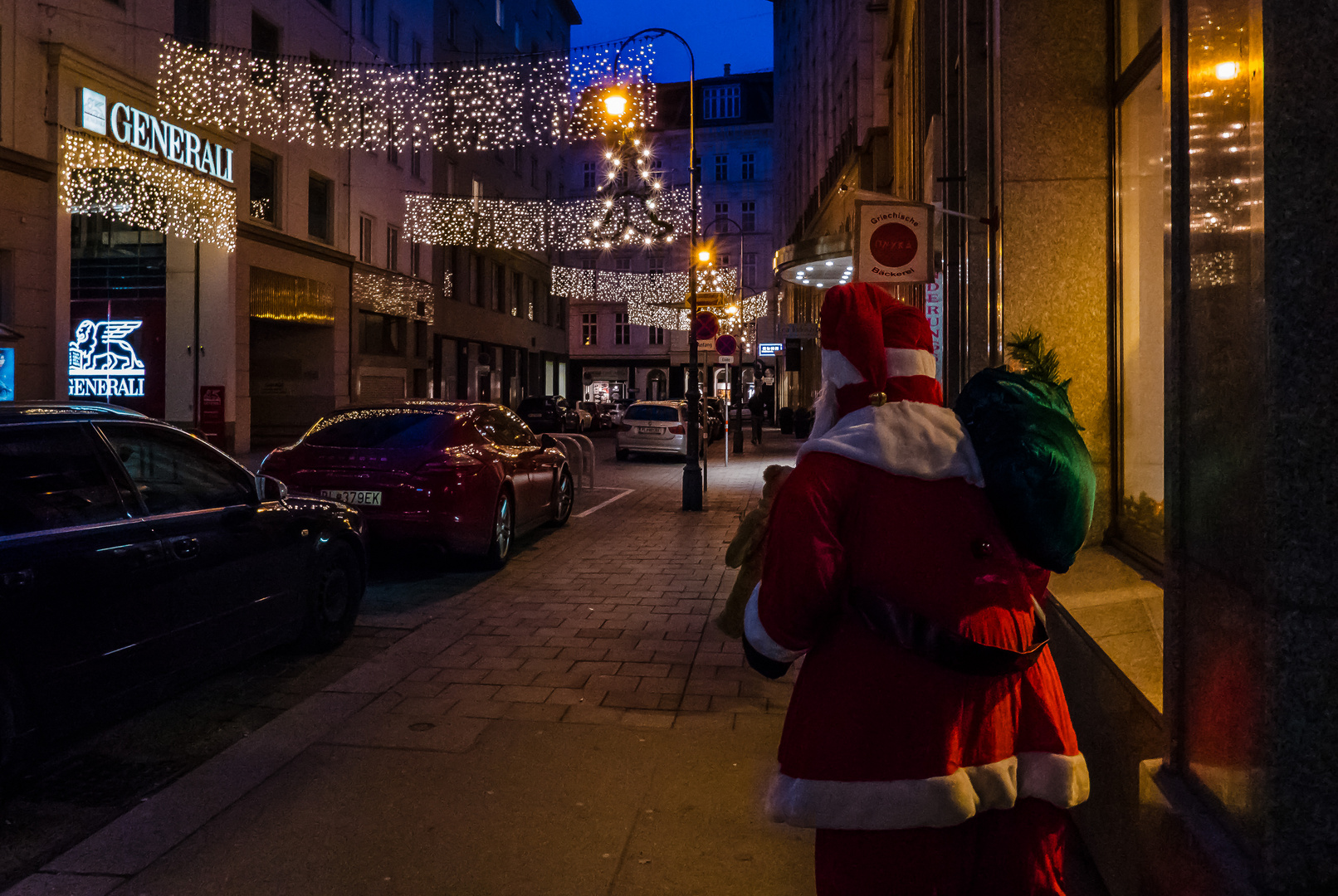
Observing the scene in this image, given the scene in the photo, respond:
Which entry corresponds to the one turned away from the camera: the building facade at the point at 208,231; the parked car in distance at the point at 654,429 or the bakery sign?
the parked car in distance

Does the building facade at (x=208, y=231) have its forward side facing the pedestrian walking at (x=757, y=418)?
no

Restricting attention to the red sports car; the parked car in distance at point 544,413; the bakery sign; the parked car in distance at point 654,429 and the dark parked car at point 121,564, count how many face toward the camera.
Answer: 1

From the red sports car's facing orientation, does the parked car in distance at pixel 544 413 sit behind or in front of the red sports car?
in front

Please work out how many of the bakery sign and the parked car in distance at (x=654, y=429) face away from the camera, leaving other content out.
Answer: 1

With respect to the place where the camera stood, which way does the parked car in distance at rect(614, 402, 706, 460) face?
facing away from the viewer

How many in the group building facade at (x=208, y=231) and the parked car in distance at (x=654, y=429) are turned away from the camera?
1

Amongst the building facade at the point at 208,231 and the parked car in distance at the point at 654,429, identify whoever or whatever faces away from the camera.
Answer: the parked car in distance

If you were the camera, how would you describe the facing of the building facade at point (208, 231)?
facing the viewer and to the right of the viewer

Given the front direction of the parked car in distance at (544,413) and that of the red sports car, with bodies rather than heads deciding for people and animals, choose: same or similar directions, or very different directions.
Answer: same or similar directions

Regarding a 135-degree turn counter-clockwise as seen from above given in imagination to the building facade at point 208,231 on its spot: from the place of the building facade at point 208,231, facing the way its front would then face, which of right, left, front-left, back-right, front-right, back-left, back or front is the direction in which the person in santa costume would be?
back

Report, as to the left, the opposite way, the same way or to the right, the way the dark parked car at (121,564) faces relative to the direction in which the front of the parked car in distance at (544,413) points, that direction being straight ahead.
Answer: the same way

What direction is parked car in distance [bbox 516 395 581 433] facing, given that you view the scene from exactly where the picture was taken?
facing away from the viewer and to the right of the viewer

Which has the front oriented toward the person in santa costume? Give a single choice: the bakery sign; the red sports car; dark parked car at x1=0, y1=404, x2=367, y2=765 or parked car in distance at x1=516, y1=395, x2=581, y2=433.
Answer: the bakery sign

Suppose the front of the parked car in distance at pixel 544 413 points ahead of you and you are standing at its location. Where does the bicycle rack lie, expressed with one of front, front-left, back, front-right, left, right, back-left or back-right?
back-right

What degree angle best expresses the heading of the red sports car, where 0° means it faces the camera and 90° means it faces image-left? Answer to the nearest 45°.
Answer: approximately 225°
